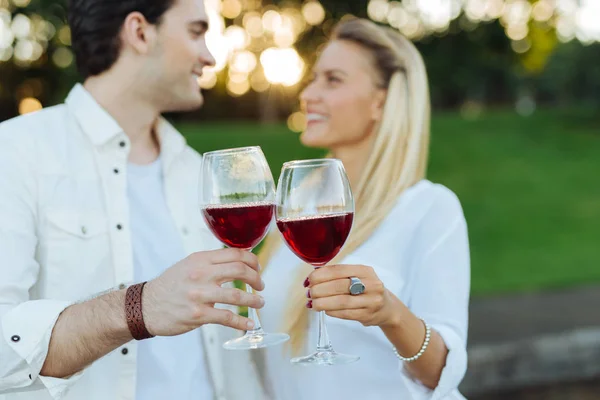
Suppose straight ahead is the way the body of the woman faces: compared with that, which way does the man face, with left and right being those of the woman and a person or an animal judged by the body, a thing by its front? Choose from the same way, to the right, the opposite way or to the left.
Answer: to the left

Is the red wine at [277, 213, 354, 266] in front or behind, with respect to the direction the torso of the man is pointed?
in front

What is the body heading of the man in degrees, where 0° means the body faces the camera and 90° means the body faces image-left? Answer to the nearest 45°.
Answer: approximately 315°

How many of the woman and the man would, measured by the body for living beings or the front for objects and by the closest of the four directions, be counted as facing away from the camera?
0

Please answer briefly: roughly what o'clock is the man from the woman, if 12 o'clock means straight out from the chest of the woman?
The man is roughly at 1 o'clock from the woman.

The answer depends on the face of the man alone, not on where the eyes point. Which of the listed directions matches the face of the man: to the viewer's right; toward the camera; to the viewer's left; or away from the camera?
to the viewer's right
